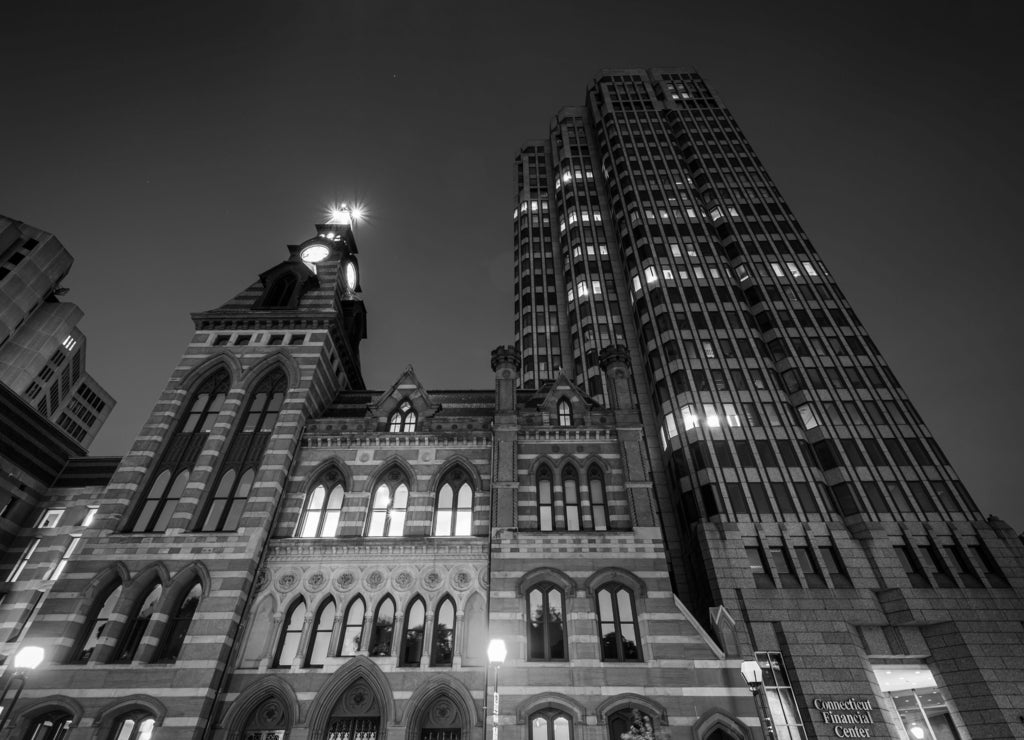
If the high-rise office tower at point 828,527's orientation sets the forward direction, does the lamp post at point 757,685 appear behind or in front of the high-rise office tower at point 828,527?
in front

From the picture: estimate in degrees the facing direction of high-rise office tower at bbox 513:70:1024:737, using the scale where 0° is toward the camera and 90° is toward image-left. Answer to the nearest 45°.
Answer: approximately 0°

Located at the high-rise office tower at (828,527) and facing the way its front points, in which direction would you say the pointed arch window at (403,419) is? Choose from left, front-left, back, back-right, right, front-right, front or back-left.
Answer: front-right
